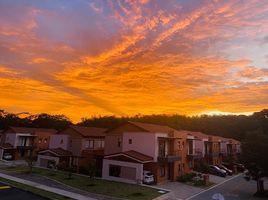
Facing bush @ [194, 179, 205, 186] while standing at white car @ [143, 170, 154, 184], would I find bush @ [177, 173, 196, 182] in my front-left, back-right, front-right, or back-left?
front-left

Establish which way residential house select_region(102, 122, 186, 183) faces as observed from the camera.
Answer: facing the viewer and to the right of the viewer

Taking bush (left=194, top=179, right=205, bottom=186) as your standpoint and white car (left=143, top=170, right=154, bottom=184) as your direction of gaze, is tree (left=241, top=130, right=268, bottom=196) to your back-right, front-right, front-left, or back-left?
back-left

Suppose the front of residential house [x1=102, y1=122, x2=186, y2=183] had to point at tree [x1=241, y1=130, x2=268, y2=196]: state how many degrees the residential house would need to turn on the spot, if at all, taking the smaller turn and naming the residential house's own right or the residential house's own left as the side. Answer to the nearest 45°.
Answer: approximately 45° to the residential house's own left

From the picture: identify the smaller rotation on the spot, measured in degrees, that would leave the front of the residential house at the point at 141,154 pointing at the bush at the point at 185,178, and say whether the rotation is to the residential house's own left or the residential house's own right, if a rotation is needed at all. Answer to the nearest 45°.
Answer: approximately 45° to the residential house's own left

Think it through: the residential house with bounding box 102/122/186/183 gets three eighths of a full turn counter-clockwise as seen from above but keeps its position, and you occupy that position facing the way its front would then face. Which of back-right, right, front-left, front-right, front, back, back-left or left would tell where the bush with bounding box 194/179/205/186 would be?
right
